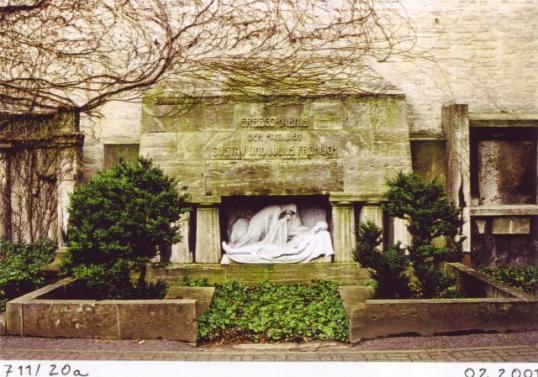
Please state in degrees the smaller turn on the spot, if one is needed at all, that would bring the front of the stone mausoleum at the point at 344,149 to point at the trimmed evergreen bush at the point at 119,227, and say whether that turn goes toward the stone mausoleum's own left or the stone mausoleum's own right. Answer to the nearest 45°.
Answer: approximately 45° to the stone mausoleum's own right

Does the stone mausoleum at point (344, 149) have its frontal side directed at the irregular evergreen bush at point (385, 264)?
yes

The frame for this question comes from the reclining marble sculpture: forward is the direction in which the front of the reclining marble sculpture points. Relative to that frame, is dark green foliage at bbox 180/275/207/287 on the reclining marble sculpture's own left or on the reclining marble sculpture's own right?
on the reclining marble sculpture's own right

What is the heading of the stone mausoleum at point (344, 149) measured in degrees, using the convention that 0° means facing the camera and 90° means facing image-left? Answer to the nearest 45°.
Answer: approximately 0°

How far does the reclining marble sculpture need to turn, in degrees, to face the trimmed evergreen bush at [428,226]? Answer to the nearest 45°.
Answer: approximately 45° to its left

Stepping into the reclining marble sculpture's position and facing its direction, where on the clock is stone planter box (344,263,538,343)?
The stone planter box is roughly at 11 o'clock from the reclining marble sculpture.
